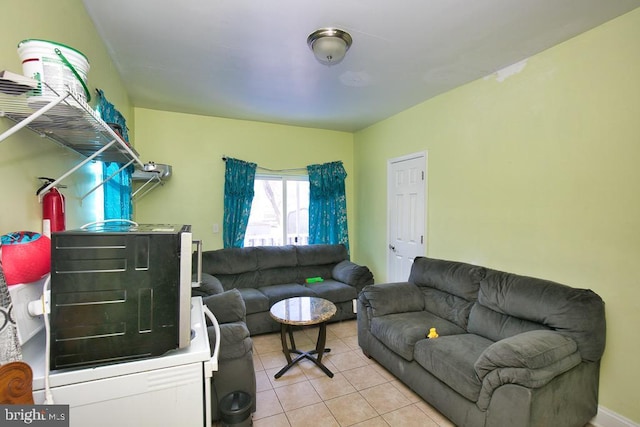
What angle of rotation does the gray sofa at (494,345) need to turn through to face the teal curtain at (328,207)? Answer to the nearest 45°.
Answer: approximately 90° to its right

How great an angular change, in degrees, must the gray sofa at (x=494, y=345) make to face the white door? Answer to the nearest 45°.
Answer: approximately 90° to its right

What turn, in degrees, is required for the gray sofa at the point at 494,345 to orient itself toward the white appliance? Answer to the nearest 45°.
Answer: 0° — it already faces it

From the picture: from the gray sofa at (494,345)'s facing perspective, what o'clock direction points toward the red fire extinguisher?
The red fire extinguisher is roughly at 12 o'clock from the gray sofa.

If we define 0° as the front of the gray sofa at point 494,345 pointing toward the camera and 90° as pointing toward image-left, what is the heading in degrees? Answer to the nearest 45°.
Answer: approximately 45°

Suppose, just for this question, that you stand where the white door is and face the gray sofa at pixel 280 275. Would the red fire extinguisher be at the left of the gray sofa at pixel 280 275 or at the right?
left

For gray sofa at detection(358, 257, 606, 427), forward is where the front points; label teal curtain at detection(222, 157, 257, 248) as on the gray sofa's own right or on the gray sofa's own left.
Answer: on the gray sofa's own right

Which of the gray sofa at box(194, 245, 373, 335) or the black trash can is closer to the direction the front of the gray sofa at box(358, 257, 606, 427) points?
the black trash can

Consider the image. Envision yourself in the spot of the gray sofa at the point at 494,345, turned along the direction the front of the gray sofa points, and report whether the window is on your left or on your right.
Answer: on your right

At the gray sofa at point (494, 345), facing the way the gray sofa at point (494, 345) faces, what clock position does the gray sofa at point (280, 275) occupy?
The gray sofa at point (280, 275) is roughly at 2 o'clock from the gray sofa at point (494, 345).
